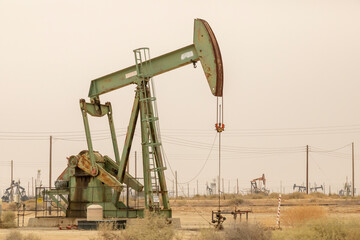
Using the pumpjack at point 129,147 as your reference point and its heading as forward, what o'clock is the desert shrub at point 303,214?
The desert shrub is roughly at 11 o'clock from the pumpjack.

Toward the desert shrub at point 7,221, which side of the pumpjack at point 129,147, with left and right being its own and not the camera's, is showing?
back

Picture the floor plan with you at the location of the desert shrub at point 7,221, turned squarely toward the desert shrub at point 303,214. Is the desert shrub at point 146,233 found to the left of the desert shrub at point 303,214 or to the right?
right

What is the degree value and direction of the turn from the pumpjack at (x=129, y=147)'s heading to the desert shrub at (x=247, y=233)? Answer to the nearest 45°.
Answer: approximately 45° to its right

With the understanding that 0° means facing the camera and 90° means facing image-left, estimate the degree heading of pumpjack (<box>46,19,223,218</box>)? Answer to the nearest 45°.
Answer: approximately 315°
